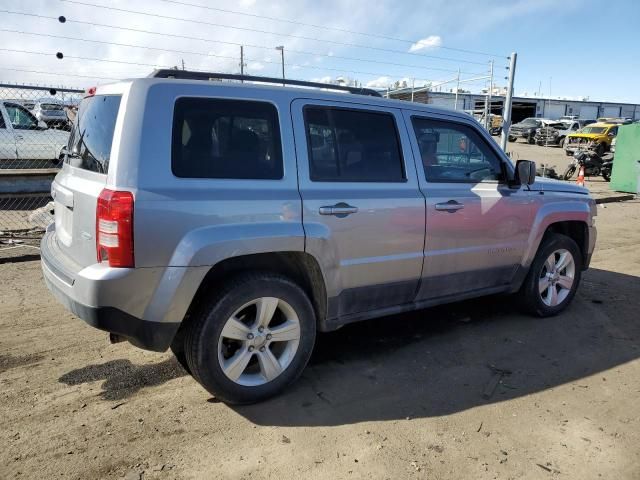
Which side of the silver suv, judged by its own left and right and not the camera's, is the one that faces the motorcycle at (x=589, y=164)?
front

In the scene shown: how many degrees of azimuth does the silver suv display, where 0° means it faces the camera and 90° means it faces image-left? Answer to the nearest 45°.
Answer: approximately 225°

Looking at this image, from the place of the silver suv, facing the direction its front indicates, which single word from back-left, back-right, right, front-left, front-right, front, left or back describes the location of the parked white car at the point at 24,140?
left

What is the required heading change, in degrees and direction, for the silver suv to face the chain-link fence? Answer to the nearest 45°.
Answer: approximately 90° to its left

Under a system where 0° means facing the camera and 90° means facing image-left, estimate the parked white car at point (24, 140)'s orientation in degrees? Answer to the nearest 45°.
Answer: approximately 270°

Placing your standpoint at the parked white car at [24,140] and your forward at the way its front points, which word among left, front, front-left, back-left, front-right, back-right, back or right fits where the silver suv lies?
right

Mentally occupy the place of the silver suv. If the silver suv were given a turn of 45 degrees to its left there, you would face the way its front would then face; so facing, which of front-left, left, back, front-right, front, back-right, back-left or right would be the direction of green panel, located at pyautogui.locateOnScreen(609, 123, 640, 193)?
front-right
